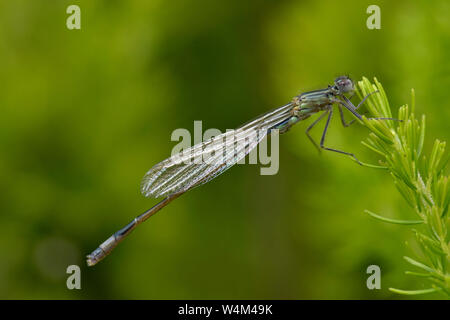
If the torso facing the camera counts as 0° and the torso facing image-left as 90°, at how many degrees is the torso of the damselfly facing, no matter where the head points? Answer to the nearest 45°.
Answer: approximately 270°
